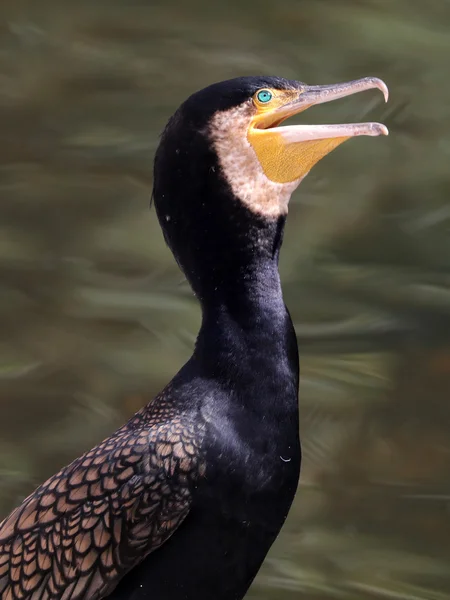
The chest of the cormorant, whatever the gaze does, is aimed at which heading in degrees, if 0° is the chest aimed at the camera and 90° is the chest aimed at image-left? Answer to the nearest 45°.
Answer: approximately 270°
